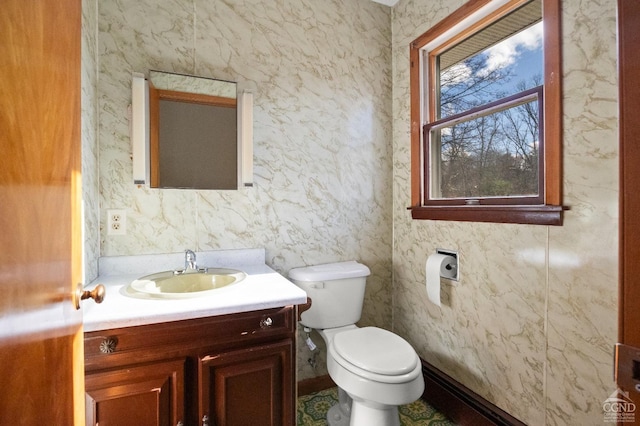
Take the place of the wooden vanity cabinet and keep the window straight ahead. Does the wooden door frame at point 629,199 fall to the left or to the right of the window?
right

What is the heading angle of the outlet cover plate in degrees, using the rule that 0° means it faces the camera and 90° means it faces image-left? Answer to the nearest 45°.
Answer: approximately 0°

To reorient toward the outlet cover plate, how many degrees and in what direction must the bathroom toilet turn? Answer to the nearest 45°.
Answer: approximately 135° to its right

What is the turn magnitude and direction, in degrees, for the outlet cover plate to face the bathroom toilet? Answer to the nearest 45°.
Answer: approximately 45° to its left

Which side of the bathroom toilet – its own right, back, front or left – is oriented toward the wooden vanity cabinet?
right

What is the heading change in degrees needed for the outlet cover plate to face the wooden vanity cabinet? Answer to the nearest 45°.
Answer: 0° — it already faces it

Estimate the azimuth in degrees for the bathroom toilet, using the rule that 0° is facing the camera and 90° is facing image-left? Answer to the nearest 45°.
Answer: approximately 315°
